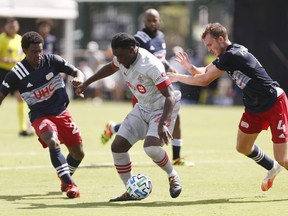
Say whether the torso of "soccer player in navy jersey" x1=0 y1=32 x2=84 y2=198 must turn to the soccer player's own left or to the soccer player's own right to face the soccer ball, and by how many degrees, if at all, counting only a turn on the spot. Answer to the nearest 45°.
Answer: approximately 45° to the soccer player's own left

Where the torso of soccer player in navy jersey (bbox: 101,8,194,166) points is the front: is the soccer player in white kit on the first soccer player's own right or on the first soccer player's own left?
on the first soccer player's own right

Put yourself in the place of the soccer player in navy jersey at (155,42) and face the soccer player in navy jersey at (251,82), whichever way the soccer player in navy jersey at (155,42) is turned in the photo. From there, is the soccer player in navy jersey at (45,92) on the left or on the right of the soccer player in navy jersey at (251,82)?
right

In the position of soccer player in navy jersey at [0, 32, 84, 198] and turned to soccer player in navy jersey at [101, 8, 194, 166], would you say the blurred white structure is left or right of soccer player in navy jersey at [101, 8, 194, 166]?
left

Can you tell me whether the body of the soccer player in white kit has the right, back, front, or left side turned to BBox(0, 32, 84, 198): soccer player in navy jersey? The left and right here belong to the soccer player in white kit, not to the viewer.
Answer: right

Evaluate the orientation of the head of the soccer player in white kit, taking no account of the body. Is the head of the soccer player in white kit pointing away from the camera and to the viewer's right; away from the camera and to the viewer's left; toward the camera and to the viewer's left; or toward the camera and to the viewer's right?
toward the camera and to the viewer's left

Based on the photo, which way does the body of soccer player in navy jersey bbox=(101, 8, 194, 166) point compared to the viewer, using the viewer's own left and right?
facing the viewer and to the right of the viewer

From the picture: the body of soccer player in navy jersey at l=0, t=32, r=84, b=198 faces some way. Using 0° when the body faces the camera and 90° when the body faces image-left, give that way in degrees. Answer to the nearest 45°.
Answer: approximately 0°

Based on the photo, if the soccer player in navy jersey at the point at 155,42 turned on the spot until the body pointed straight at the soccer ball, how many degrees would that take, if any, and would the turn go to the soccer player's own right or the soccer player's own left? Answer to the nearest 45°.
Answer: approximately 45° to the soccer player's own right

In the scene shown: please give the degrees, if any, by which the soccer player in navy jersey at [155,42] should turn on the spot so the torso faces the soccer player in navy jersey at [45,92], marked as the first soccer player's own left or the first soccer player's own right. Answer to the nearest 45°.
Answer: approximately 90° to the first soccer player's own right

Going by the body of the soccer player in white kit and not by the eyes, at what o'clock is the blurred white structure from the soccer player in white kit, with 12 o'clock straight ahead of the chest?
The blurred white structure is roughly at 4 o'clock from the soccer player in white kit.

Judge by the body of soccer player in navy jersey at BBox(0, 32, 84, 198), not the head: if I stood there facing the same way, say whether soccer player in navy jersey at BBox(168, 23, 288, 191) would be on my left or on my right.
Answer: on my left

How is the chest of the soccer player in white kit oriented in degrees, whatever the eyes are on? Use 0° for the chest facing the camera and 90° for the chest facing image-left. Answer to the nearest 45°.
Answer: approximately 45°

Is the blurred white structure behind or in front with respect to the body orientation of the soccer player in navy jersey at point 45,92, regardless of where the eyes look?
behind
